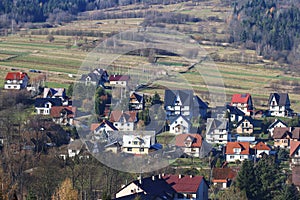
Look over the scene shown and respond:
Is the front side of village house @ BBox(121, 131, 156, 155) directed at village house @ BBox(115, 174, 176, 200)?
yes

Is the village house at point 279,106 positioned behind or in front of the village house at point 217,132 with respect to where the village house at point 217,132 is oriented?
behind

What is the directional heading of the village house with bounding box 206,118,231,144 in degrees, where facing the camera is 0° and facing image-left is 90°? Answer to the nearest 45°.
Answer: approximately 0°

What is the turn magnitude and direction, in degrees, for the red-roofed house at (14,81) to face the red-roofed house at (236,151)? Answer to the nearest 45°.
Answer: approximately 45° to its left

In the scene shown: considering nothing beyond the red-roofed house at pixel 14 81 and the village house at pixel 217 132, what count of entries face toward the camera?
2

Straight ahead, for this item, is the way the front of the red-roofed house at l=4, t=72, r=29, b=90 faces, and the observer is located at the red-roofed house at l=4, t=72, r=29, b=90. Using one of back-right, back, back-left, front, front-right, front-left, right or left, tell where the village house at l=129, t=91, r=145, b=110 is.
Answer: front-left

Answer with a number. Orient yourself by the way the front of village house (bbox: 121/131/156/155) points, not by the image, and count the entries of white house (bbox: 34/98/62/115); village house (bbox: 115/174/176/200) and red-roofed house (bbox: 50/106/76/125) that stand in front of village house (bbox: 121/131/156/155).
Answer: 1

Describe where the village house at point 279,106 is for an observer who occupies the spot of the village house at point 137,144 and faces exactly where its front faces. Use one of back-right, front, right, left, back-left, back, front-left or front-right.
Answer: back-left

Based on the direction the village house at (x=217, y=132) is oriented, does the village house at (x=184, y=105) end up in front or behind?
behind

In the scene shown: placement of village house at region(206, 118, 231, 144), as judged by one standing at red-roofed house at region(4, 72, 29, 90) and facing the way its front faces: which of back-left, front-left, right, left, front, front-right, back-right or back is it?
front-left

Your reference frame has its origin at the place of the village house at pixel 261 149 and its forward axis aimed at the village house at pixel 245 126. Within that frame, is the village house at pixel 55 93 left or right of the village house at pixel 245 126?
left
